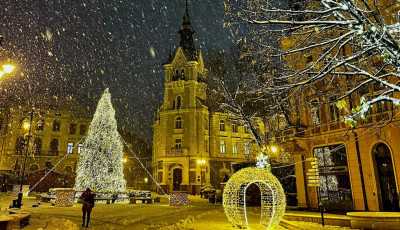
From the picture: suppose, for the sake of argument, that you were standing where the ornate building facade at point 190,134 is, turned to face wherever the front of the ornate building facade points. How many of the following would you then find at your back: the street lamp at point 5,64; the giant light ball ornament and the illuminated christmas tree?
0

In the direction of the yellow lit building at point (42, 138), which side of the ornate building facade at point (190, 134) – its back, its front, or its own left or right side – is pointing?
right

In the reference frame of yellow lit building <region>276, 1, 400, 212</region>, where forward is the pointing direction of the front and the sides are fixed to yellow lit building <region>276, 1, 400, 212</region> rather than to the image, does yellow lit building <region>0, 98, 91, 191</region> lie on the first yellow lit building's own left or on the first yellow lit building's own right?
on the first yellow lit building's own right

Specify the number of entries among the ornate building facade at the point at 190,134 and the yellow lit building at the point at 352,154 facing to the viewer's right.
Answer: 0

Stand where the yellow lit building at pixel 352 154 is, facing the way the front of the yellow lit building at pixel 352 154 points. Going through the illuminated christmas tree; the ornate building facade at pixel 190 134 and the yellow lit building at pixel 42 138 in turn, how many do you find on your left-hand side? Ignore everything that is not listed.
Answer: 0

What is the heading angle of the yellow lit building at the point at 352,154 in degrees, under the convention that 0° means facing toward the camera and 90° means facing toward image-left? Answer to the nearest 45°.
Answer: approximately 45°

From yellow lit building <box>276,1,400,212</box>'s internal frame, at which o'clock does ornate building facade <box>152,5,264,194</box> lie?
The ornate building facade is roughly at 3 o'clock from the yellow lit building.

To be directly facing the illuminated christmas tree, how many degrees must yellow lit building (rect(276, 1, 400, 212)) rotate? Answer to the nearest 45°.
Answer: approximately 45° to its right

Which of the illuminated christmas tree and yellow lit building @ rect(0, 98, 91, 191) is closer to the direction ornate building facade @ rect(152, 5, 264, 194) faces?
the illuminated christmas tree

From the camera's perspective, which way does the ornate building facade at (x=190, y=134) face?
toward the camera

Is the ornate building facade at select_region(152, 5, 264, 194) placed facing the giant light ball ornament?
yes

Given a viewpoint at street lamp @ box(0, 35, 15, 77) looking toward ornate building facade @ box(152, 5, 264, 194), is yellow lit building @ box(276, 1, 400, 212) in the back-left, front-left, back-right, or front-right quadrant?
front-right

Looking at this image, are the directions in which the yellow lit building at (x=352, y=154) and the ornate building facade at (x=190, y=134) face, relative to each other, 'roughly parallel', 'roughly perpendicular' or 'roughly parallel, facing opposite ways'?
roughly perpendicular

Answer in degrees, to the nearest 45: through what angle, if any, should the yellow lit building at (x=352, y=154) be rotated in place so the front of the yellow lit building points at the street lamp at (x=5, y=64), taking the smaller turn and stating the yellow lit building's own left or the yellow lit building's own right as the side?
0° — it already faces it
